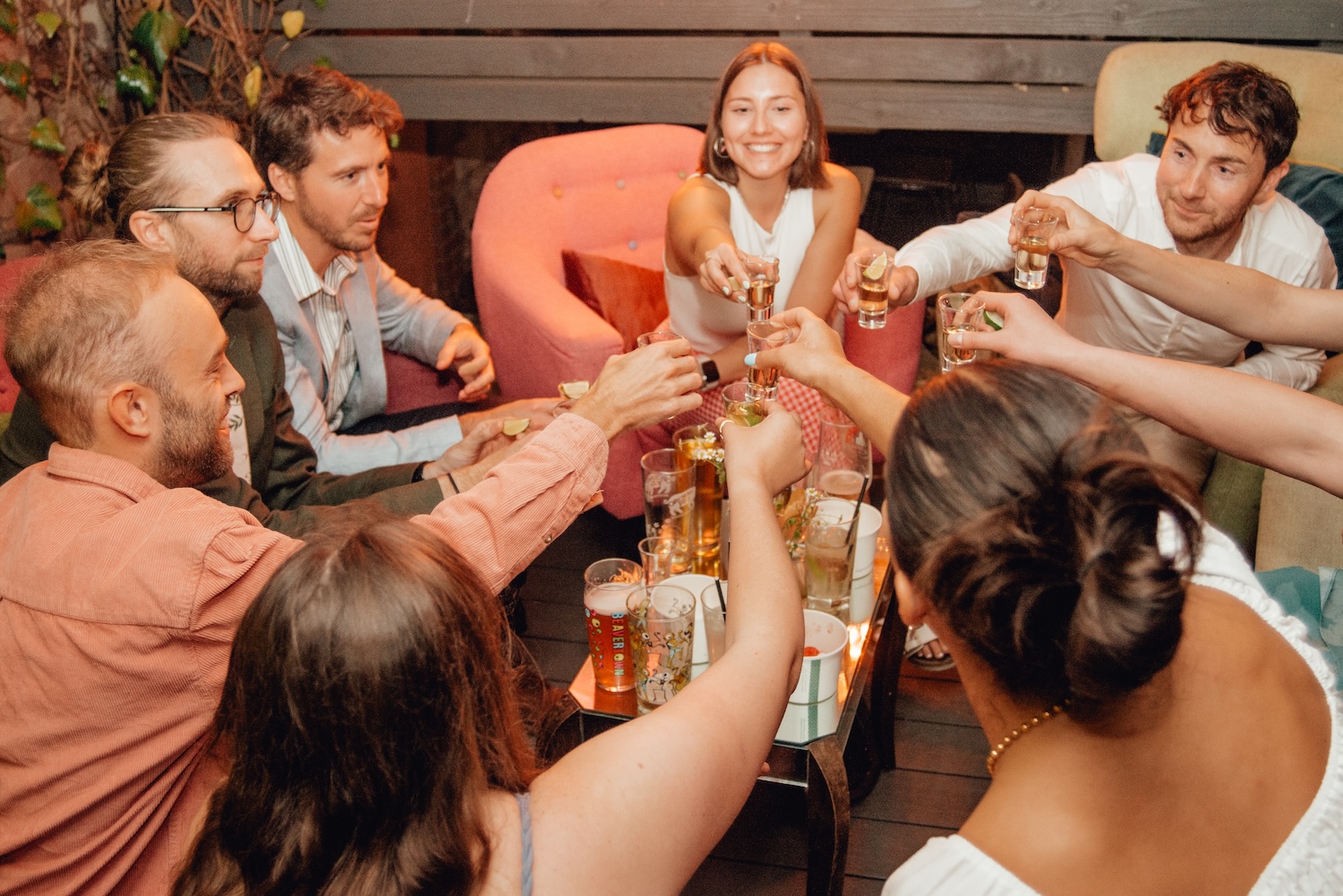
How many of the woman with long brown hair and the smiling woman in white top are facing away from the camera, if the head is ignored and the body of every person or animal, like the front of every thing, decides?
1

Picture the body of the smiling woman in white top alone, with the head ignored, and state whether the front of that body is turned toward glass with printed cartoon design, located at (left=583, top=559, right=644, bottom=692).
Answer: yes

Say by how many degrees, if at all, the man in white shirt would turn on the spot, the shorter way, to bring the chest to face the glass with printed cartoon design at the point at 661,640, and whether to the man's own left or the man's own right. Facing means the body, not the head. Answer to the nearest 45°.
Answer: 0° — they already face it

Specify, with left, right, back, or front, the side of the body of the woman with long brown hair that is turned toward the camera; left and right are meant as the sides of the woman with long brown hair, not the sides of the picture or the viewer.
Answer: back

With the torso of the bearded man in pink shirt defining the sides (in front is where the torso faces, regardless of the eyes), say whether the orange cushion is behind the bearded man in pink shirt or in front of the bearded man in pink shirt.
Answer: in front

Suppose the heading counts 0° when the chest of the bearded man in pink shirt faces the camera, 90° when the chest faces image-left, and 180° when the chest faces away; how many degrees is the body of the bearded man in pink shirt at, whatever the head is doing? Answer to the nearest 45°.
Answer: approximately 225°

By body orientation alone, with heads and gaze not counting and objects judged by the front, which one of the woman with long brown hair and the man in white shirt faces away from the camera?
the woman with long brown hair

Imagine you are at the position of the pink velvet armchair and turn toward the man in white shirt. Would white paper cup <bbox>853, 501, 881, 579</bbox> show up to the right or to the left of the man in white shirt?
right

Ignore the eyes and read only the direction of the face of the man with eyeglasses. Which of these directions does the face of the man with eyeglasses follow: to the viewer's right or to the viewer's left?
to the viewer's right

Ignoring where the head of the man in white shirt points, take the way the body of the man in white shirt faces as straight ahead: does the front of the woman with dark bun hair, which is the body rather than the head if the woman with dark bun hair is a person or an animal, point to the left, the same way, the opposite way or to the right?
to the right

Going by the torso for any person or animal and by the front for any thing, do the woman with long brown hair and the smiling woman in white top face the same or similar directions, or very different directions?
very different directions

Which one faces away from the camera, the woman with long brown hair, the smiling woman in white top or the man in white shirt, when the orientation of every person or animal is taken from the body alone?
the woman with long brown hair

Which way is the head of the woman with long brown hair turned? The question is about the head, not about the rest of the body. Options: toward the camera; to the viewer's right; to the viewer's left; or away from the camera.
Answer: away from the camera

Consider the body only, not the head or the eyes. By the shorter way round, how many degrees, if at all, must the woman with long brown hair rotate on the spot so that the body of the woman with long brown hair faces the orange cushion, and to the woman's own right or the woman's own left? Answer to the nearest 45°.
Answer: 0° — they already face it

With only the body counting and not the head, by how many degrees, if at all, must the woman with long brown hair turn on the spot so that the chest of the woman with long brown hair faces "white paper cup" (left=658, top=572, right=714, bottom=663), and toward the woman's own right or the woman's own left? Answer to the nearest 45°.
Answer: approximately 45° to the woman's own right

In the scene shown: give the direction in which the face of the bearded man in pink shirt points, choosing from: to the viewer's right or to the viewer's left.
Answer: to the viewer's right

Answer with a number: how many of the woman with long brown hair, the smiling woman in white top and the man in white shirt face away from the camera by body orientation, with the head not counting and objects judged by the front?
1
